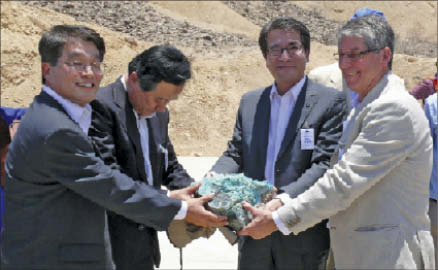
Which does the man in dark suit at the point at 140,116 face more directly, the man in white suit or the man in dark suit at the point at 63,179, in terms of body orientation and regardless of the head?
the man in white suit

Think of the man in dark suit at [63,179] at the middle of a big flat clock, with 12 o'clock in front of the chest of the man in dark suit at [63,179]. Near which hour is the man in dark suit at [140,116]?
the man in dark suit at [140,116] is roughly at 9 o'clock from the man in dark suit at [63,179].

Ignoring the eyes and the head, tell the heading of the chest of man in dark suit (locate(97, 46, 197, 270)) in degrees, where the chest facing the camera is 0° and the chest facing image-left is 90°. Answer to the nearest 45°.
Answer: approximately 315°

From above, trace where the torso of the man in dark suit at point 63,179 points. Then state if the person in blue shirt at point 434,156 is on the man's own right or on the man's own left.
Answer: on the man's own left

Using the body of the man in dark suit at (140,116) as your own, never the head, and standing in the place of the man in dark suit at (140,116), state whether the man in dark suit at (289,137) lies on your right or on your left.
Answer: on your left

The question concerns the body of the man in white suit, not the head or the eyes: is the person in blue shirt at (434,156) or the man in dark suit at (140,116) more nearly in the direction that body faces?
the man in dark suit

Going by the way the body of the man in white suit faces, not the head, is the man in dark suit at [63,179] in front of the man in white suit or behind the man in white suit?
in front

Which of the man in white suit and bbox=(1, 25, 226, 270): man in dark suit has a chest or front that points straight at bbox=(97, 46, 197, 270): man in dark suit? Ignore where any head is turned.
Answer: the man in white suit

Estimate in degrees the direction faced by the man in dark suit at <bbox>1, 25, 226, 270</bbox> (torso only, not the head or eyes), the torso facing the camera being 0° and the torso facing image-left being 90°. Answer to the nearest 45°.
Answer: approximately 315°

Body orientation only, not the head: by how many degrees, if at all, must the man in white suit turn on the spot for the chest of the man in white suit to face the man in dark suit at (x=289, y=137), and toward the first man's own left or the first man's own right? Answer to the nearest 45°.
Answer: approximately 45° to the first man's own right

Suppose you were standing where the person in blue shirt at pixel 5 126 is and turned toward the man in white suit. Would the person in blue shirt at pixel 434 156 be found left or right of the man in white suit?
left

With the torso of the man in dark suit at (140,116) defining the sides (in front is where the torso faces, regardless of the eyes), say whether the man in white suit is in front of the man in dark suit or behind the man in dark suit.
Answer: in front

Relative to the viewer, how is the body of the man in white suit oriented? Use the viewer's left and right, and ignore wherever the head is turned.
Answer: facing to the left of the viewer

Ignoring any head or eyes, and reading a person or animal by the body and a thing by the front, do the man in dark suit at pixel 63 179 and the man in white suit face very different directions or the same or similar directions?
very different directions
